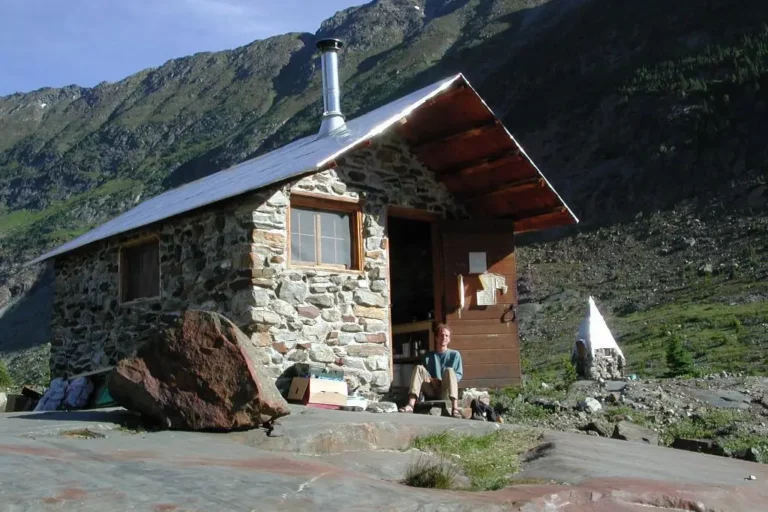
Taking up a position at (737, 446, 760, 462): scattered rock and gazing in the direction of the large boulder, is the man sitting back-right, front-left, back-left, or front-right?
front-right

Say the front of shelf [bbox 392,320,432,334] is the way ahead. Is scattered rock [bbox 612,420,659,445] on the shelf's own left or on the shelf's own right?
on the shelf's own left

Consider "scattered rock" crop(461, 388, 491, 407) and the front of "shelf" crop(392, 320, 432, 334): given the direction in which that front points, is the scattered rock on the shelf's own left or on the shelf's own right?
on the shelf's own left

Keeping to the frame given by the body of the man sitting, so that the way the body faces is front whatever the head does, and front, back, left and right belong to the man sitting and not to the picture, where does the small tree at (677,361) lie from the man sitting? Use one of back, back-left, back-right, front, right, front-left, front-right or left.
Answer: back-left

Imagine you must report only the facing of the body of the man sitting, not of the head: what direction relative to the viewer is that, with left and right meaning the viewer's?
facing the viewer

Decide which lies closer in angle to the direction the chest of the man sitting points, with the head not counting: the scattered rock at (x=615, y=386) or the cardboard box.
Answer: the cardboard box

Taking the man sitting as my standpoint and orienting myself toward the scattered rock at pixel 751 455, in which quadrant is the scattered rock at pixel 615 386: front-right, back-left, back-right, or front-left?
front-left

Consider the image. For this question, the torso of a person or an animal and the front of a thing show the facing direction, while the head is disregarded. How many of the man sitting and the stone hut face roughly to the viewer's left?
0

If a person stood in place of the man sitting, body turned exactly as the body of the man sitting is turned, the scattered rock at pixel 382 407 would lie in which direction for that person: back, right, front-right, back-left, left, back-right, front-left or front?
right

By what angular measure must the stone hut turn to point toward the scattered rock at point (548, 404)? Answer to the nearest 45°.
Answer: approximately 45° to its left

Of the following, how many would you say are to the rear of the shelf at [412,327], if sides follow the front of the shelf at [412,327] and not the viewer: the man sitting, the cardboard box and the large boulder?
0

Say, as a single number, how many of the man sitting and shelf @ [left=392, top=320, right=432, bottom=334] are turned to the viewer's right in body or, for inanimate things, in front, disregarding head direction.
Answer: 0

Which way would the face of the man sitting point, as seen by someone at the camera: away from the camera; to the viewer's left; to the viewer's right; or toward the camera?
toward the camera

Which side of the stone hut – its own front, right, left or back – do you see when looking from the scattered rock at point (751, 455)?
front
